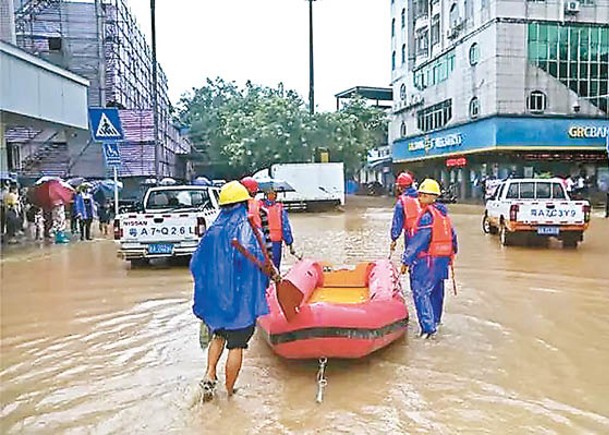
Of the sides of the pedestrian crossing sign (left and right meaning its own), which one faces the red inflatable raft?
front

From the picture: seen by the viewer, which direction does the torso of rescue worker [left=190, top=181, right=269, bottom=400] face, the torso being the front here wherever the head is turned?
away from the camera

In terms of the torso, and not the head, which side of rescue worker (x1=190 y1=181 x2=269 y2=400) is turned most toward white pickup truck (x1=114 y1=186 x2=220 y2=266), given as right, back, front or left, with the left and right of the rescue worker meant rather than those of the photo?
front

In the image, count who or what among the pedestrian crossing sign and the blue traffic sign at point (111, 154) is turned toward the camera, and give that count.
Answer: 2

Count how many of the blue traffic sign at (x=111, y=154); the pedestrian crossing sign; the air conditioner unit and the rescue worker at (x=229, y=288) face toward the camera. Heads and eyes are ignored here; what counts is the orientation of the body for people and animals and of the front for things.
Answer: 3

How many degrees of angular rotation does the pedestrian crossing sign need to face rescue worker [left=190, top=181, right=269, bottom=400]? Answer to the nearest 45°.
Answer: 0° — it already faces them

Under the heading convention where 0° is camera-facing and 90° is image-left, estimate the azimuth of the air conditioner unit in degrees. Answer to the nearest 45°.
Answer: approximately 0°

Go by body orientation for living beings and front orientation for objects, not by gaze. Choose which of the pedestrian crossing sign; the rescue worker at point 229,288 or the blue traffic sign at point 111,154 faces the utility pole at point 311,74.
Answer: the rescue worker

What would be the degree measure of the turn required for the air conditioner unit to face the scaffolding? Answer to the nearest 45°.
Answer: approximately 45° to its right

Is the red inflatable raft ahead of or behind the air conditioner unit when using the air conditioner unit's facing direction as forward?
ahead

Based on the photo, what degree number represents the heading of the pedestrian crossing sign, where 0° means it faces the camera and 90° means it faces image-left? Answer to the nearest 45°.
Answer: approximately 0°

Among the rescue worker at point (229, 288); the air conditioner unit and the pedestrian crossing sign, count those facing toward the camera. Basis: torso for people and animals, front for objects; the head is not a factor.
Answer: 2

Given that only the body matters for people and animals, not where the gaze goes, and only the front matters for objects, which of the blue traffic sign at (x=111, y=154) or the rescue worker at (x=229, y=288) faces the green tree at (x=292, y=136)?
the rescue worker

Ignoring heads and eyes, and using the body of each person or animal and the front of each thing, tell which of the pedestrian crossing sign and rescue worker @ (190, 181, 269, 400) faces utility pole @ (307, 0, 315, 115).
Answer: the rescue worker
